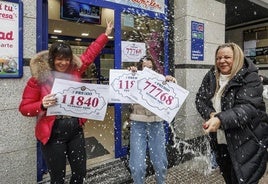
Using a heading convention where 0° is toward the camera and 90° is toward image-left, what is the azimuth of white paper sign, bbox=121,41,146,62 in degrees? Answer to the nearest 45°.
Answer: approximately 0°

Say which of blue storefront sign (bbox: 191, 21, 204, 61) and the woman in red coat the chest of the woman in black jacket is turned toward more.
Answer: the woman in red coat

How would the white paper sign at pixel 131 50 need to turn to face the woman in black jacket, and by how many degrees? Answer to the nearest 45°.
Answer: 0° — it already faces them

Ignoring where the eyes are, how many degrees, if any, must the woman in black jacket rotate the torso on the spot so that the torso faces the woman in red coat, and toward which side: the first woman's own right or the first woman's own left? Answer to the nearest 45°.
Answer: approximately 45° to the first woman's own right

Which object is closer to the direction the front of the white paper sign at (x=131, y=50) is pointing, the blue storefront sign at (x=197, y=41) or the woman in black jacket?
the woman in black jacket

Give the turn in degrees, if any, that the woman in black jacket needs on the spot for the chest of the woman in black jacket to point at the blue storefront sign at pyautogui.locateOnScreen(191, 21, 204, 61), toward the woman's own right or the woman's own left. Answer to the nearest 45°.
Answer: approximately 135° to the woman's own right

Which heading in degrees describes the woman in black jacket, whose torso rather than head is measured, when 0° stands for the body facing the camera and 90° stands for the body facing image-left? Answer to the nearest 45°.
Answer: approximately 45°

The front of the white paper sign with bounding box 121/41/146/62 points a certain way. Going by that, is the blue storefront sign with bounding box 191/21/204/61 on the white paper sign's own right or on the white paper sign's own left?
on the white paper sign's own left
